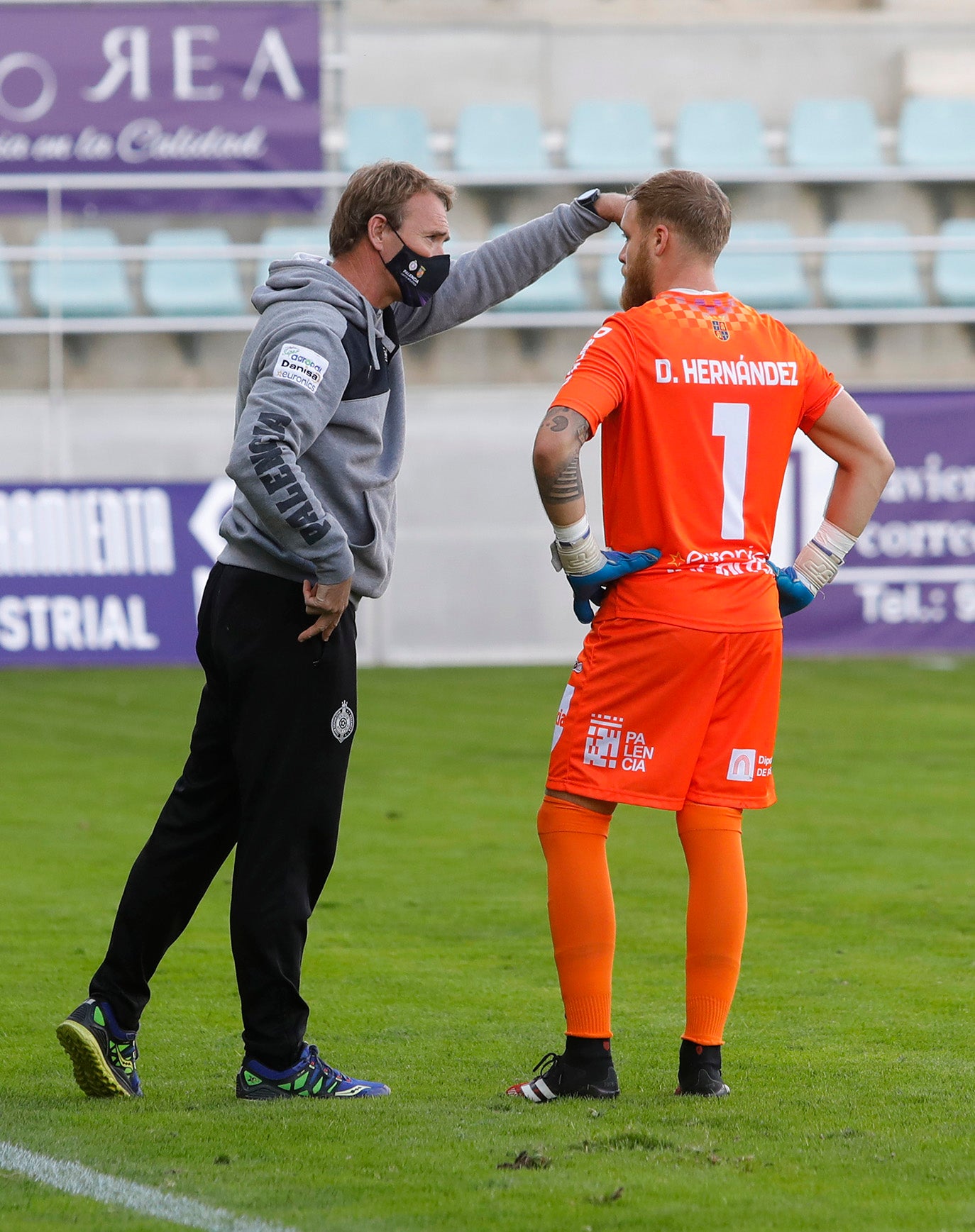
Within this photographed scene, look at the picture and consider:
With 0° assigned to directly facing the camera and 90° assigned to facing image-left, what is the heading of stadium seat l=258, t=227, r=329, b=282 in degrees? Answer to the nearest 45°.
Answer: approximately 0°

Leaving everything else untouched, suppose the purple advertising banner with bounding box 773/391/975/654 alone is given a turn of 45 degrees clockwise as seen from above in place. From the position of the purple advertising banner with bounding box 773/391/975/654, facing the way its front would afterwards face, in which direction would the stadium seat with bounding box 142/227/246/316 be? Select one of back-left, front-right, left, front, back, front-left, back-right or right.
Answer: front-right

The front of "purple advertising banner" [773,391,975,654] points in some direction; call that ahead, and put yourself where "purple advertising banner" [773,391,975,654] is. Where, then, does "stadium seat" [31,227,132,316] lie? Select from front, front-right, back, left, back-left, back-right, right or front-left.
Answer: right

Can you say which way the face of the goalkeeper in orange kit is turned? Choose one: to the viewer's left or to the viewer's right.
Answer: to the viewer's left

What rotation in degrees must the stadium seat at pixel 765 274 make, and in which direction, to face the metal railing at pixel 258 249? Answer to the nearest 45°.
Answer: approximately 90° to its right

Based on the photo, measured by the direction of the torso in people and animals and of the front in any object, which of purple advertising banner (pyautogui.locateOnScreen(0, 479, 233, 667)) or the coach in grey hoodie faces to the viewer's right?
the coach in grey hoodie

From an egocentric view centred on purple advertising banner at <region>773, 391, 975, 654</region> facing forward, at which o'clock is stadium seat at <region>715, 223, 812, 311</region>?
The stadium seat is roughly at 5 o'clock from the purple advertising banner.

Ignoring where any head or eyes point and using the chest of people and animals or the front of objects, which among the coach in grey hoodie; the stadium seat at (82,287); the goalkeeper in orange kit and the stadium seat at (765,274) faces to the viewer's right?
the coach in grey hoodie

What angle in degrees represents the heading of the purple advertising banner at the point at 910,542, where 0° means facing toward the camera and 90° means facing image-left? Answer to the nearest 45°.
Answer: approximately 0°

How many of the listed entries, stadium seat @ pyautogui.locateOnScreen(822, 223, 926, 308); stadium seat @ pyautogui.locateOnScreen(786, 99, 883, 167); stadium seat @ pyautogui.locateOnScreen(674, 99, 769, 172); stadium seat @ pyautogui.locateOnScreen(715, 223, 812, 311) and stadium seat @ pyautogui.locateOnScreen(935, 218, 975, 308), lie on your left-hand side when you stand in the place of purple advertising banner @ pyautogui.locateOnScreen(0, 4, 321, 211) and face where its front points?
5

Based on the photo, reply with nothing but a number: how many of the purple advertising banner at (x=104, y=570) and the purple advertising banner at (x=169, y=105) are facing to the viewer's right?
0

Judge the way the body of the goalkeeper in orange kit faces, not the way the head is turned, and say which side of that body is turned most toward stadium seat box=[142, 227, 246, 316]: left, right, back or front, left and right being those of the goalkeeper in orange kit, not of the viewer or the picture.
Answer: front

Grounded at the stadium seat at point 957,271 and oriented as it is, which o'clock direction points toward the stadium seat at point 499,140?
the stadium seat at point 499,140 is roughly at 3 o'clock from the stadium seat at point 957,271.

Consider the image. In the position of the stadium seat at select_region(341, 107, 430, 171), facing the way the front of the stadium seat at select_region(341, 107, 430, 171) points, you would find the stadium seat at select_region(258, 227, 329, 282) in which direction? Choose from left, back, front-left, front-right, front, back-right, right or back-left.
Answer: front-right

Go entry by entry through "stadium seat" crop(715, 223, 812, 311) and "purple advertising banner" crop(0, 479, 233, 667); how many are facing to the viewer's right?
0
